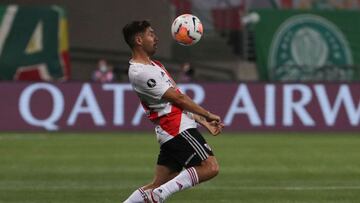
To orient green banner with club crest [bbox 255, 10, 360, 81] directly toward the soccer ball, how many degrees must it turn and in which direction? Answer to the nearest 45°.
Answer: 0° — it already faces it

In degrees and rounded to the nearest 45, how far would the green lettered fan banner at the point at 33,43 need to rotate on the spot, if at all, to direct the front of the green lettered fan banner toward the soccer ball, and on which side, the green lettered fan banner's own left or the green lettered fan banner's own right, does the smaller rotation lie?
0° — it already faces it

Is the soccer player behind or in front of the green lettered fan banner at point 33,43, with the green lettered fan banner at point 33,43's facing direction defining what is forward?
in front

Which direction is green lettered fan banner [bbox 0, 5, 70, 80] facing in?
toward the camera

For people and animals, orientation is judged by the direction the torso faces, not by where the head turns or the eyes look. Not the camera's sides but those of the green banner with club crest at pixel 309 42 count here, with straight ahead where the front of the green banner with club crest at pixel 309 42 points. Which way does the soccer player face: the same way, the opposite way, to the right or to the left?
to the left

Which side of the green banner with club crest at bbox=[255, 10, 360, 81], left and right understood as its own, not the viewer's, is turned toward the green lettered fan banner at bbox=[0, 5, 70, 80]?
right

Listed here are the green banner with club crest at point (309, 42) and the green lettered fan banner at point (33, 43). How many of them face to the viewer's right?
0

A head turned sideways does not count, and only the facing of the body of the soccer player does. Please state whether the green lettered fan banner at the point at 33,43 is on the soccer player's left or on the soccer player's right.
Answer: on the soccer player's left

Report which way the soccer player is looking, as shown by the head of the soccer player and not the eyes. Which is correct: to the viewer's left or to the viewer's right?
to the viewer's right

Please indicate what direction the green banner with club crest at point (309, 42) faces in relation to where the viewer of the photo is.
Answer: facing the viewer

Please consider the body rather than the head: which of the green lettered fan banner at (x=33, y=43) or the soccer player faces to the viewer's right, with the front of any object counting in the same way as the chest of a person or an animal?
the soccer player

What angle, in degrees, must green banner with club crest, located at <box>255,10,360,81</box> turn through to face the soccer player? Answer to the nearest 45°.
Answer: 0° — it already faces them
